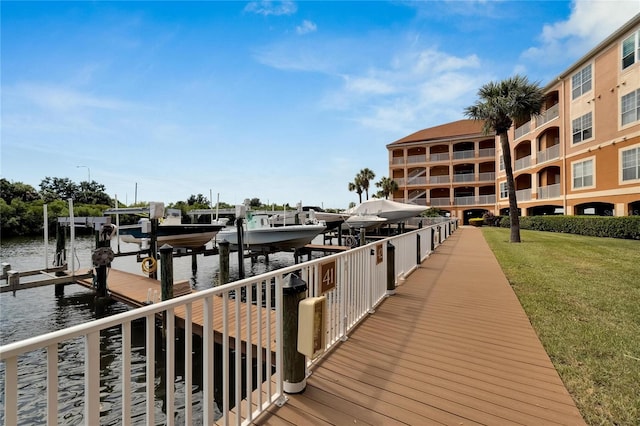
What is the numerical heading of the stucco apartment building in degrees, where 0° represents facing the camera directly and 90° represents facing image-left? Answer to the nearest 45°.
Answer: approximately 45°

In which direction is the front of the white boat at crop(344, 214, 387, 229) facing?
to the viewer's right

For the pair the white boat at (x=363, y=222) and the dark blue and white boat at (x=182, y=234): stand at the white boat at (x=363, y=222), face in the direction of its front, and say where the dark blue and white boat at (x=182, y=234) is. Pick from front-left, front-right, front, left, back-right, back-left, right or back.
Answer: back-right

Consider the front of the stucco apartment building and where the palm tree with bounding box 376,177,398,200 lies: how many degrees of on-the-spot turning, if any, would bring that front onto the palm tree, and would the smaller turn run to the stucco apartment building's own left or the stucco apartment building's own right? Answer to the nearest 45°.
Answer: approximately 90° to the stucco apartment building's own right

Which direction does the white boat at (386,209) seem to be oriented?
to the viewer's right

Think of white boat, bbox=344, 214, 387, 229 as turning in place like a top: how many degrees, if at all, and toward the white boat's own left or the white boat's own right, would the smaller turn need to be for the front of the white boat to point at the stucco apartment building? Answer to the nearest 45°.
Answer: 0° — it already faces it

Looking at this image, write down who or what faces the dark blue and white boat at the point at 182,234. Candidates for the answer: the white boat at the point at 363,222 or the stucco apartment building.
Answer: the stucco apartment building

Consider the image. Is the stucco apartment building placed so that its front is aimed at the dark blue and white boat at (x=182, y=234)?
yes

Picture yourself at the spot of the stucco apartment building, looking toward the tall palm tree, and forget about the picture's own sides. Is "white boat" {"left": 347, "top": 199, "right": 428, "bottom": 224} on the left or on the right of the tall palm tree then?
right

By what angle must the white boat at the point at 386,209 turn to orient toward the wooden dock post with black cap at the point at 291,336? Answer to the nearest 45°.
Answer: approximately 90° to its right
